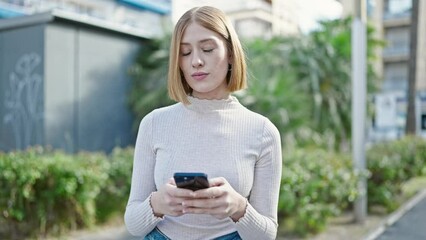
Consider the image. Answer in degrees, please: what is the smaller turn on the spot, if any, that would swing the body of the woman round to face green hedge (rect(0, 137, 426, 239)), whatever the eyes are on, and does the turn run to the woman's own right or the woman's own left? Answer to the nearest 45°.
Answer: approximately 180°

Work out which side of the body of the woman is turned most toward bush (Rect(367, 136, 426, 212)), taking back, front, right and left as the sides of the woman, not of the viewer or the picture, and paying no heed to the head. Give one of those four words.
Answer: back

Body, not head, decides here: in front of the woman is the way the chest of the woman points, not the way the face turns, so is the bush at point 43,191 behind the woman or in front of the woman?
behind

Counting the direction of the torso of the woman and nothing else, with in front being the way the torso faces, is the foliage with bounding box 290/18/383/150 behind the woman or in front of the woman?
behind

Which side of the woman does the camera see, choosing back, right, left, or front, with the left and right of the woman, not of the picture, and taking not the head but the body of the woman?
front

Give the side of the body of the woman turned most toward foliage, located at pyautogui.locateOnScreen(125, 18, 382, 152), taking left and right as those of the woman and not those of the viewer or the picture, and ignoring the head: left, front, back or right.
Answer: back

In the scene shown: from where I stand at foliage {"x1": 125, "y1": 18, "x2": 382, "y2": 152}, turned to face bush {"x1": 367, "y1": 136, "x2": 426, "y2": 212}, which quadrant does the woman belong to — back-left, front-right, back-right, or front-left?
front-right

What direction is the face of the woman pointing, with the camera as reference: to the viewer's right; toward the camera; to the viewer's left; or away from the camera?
toward the camera

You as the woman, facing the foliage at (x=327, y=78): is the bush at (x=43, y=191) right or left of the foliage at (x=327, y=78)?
left

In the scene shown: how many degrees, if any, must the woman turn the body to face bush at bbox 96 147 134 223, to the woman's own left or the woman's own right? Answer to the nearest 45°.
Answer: approximately 180°
